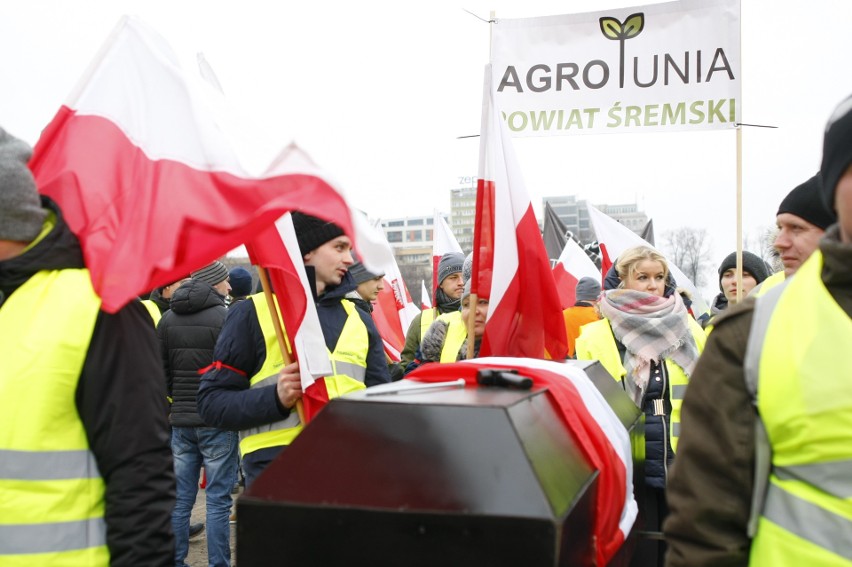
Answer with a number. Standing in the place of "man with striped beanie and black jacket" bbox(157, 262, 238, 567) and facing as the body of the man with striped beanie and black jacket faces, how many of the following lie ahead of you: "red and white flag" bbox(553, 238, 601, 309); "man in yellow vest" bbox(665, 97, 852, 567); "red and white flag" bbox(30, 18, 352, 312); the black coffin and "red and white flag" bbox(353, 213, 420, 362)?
2

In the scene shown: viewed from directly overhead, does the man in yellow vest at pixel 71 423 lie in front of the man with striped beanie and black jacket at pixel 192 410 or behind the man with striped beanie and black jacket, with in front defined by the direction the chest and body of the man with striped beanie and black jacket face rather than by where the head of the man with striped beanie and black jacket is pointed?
behind

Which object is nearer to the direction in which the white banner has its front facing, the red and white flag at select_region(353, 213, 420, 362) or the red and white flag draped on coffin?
the red and white flag draped on coffin

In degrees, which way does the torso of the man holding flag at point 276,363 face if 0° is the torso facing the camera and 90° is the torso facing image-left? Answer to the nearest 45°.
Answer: approximately 315°

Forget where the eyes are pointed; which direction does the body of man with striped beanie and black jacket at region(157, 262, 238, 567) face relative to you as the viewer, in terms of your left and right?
facing away from the viewer and to the right of the viewer

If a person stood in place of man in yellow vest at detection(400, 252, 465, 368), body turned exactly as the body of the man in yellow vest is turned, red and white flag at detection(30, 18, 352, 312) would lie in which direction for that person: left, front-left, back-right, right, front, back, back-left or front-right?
front-right

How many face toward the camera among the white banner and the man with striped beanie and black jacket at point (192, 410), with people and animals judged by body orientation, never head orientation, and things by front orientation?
1

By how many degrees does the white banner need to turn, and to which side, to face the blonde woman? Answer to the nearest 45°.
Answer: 0° — it already faces them

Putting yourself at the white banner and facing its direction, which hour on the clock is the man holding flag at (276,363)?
The man holding flag is roughly at 1 o'clock from the white banner.
